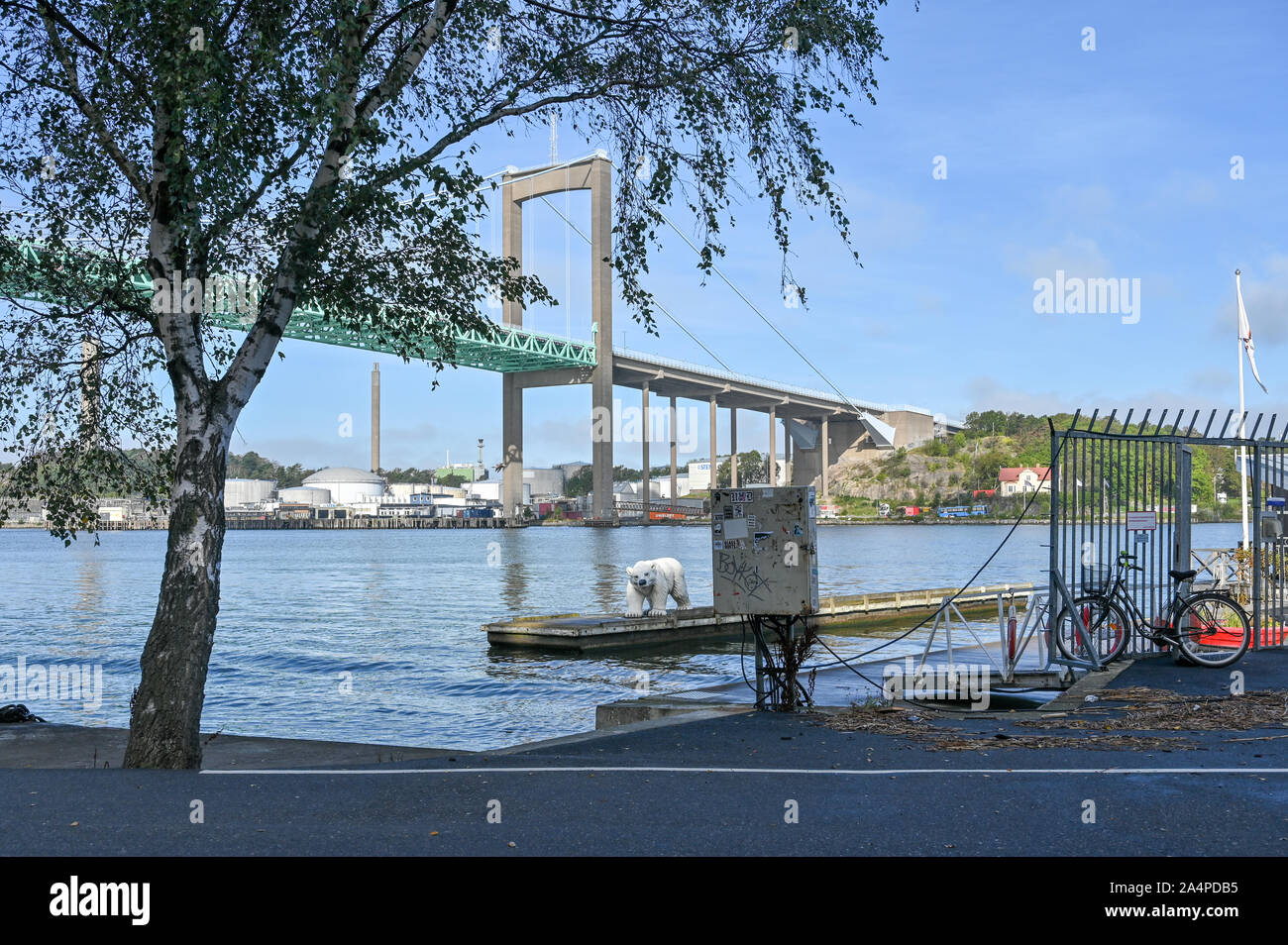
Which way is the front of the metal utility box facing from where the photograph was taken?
facing the viewer

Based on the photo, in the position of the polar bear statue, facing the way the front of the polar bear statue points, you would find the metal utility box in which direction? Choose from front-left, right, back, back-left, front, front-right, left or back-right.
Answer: front-left

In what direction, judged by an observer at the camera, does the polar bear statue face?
facing the viewer and to the left of the viewer

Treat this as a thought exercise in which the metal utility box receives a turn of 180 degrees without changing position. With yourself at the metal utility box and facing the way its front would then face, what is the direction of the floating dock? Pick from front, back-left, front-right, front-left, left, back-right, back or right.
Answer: front

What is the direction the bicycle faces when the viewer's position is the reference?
facing to the left of the viewer

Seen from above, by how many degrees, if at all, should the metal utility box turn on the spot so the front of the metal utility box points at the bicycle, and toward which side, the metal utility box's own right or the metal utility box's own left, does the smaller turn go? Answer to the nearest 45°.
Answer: approximately 135° to the metal utility box's own left

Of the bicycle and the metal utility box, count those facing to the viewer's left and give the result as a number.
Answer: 1
